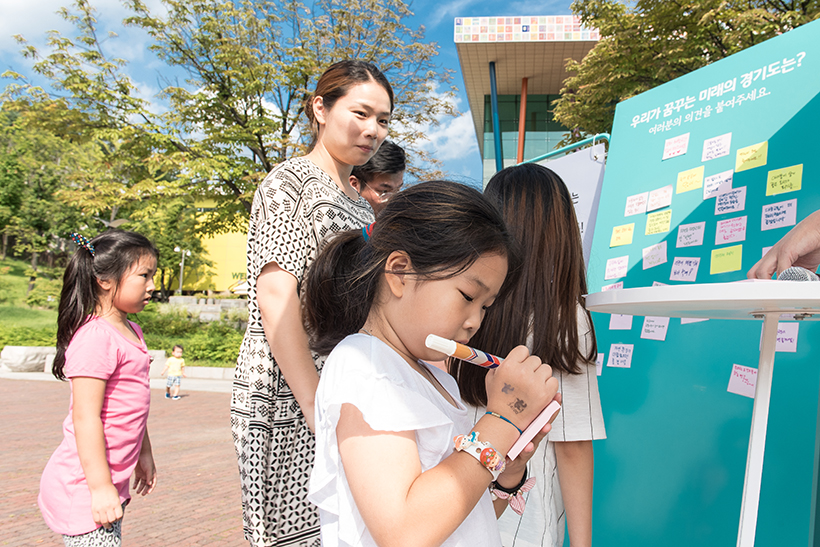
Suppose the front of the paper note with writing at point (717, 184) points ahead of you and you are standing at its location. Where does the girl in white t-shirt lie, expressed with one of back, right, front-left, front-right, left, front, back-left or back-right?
front-left

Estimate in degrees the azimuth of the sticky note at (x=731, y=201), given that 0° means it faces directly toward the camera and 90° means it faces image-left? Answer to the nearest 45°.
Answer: approximately 45°

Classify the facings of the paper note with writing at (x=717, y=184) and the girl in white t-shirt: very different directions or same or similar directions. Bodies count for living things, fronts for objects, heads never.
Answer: very different directions

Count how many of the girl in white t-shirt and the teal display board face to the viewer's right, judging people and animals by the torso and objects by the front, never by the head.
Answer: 1

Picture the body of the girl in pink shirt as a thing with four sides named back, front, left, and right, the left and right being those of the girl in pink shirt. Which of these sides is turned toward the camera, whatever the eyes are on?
right

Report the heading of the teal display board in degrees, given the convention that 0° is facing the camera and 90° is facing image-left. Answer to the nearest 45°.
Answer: approximately 45°

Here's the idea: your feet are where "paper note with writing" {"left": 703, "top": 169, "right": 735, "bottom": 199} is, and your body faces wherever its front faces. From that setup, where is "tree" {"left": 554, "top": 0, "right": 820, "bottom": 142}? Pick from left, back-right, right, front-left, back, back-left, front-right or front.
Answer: back-right

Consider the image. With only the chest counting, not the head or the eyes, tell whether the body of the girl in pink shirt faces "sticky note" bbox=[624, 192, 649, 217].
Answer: yes

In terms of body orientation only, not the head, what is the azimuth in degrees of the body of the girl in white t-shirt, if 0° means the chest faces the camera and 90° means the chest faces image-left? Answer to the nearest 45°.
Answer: approximately 270°
